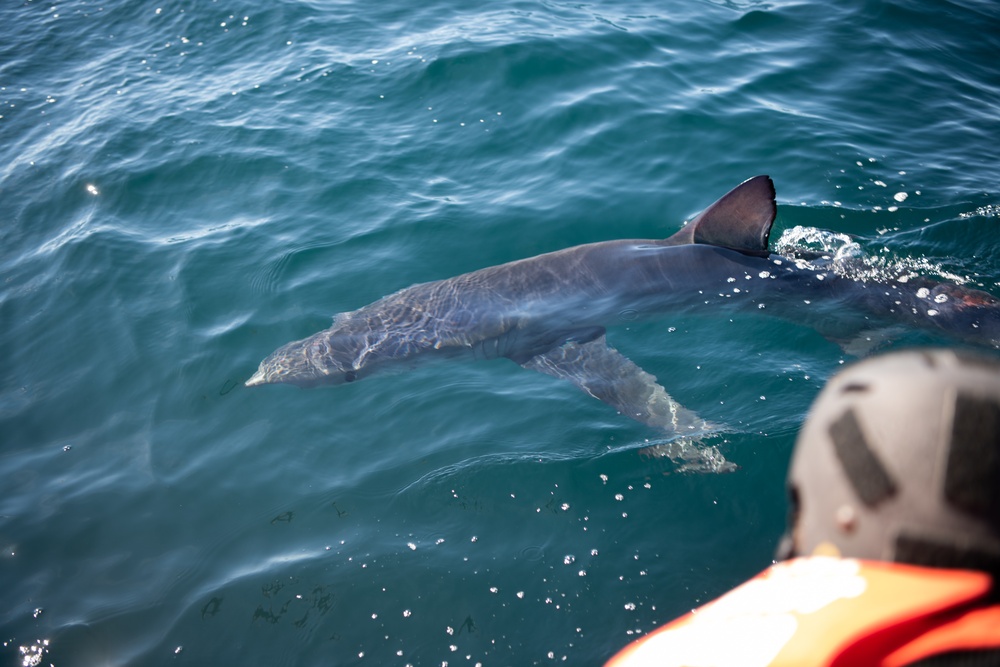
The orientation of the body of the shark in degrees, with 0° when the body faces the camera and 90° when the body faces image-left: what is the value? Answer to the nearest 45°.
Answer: approximately 90°
